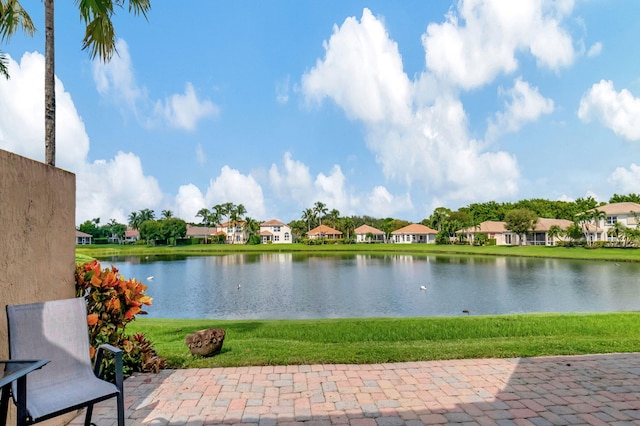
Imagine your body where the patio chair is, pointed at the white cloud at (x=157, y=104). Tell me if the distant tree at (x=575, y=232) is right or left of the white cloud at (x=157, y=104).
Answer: right

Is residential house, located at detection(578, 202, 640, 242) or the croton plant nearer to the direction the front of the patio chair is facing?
the residential house

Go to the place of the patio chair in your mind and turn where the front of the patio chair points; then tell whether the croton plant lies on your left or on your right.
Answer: on your left

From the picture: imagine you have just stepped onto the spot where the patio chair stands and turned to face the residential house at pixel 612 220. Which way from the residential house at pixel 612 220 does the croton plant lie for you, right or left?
left
